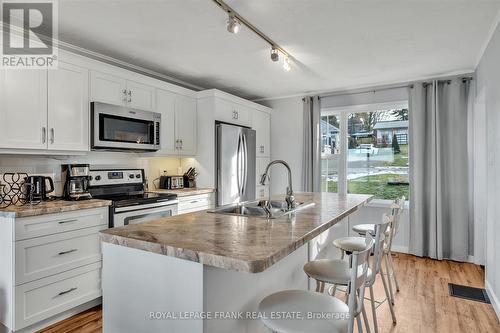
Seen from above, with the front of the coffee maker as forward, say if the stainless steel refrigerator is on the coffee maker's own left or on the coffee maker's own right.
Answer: on the coffee maker's own left

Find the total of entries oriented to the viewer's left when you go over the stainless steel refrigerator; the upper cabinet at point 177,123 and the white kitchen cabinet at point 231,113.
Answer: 0

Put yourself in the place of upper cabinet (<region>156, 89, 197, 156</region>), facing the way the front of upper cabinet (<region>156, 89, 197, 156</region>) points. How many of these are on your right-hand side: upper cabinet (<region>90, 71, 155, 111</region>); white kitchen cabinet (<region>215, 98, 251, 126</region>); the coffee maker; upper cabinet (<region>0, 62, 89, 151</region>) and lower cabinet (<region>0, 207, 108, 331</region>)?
4

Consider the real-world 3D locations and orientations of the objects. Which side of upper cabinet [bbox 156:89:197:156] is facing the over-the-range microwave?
right

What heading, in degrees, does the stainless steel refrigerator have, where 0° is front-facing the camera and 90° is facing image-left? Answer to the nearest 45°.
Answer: approximately 315°

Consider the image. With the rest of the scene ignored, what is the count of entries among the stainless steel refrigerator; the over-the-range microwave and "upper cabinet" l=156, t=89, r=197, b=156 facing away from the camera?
0

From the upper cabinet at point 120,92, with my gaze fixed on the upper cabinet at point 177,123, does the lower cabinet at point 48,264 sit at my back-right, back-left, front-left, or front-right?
back-right

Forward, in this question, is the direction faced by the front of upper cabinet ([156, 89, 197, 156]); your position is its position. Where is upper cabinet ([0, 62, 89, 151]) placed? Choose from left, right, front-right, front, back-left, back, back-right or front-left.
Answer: right

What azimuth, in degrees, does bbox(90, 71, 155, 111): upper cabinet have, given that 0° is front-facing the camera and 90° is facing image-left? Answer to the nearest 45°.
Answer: approximately 315°

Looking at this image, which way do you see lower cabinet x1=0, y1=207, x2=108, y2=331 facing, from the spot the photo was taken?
facing the viewer and to the right of the viewer
